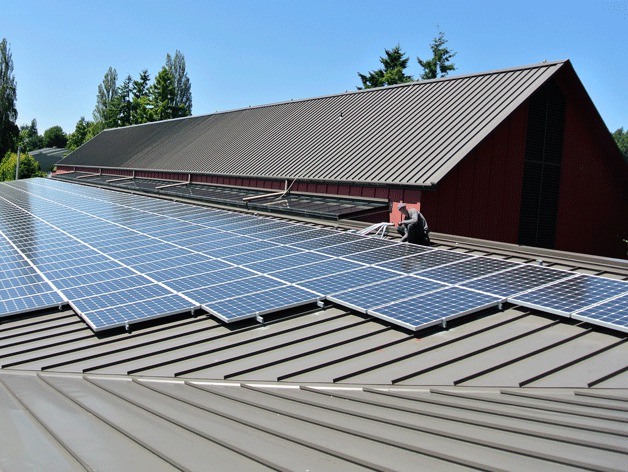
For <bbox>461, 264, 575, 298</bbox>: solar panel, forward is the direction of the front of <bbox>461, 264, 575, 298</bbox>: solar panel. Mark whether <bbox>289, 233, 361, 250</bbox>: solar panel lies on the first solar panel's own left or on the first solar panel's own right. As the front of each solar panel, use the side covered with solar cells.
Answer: on the first solar panel's own right

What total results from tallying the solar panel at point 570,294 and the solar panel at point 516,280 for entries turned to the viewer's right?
0

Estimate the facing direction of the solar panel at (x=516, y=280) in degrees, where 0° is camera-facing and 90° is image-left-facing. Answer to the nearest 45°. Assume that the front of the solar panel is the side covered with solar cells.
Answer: approximately 45°

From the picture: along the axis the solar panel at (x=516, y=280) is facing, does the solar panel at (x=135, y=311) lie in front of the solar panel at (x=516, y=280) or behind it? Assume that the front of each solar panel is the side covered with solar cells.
in front

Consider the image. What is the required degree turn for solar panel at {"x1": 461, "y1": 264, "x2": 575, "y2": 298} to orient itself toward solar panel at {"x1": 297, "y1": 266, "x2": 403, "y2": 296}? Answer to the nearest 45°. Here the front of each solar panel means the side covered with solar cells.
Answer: approximately 45° to its right

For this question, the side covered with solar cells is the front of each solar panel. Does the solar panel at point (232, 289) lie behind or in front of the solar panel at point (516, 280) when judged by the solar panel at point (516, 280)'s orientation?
in front

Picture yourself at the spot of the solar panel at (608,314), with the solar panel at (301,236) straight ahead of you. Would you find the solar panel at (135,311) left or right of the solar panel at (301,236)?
left

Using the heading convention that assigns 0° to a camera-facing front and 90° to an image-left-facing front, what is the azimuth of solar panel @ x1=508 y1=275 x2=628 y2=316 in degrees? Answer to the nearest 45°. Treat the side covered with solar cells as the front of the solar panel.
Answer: approximately 45°
